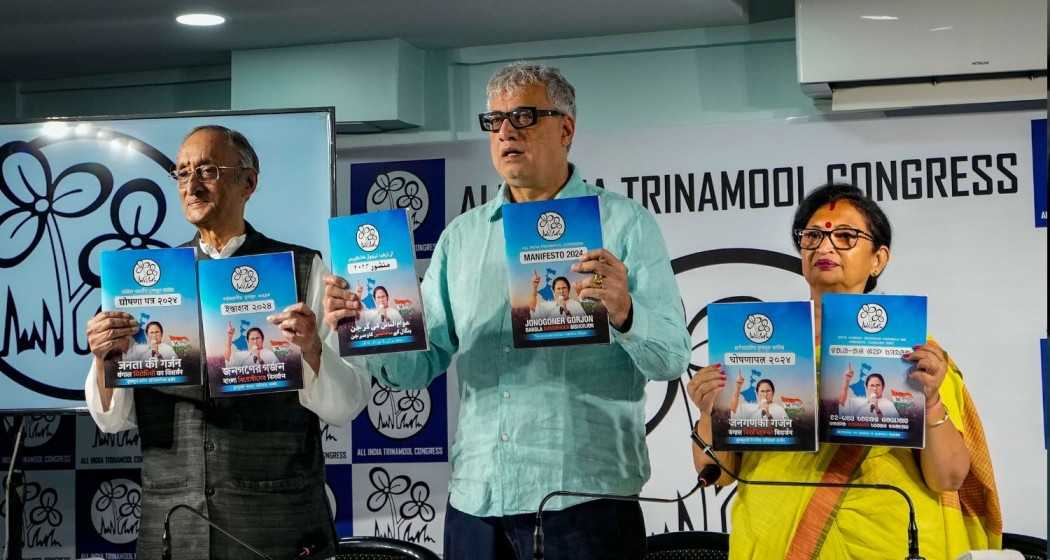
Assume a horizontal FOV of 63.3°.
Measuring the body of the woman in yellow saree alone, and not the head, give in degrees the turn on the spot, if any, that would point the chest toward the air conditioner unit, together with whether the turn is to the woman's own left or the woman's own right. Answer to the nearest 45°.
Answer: approximately 135° to the woman's own right

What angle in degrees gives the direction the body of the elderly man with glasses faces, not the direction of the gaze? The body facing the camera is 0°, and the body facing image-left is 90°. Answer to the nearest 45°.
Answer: approximately 45°

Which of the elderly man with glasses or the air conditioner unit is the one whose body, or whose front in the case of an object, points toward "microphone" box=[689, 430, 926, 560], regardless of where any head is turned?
the air conditioner unit

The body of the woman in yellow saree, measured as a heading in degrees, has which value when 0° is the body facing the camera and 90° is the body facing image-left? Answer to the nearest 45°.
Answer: approximately 45°

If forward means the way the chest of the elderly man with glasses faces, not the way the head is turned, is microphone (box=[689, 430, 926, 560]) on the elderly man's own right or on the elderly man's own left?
on the elderly man's own left

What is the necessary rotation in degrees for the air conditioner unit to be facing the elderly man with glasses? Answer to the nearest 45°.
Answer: approximately 45° to its right

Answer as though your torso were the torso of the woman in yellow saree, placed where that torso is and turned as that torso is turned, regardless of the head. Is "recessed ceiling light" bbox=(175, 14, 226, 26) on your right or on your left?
on your right

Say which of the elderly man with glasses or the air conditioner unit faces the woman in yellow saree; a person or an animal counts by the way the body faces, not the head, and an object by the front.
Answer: the air conditioner unit
